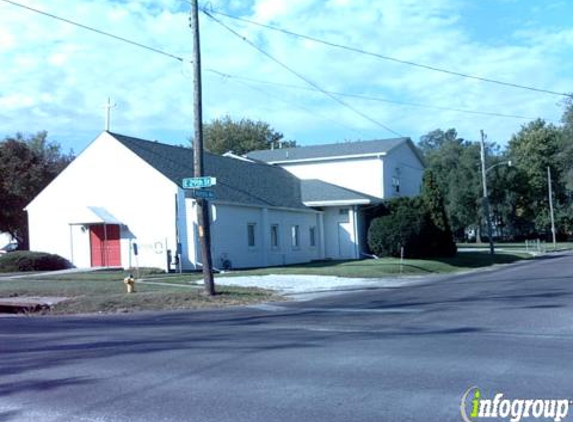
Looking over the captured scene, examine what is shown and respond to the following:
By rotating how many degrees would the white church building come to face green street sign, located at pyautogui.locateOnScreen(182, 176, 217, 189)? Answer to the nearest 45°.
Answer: approximately 45° to its left

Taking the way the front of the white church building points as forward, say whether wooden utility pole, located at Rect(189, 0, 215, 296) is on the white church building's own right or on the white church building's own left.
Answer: on the white church building's own left

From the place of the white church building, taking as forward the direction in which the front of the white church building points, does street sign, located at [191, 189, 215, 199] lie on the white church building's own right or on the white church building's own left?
on the white church building's own left

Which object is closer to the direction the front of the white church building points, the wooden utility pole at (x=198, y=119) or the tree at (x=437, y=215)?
the wooden utility pole

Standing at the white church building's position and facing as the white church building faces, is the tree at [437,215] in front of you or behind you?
behind

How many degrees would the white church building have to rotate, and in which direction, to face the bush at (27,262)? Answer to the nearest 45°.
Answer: approximately 45° to its right

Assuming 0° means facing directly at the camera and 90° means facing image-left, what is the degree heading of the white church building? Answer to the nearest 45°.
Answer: approximately 45°
